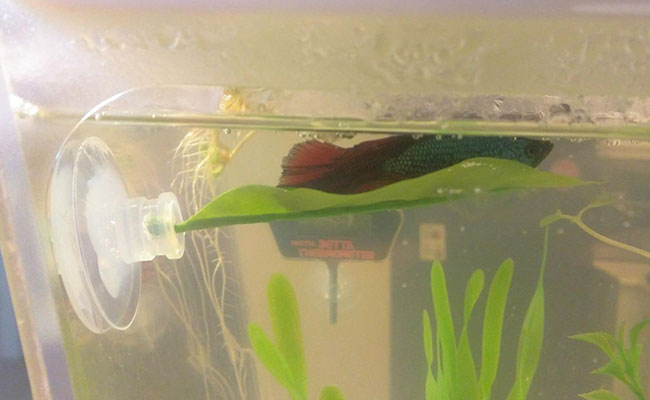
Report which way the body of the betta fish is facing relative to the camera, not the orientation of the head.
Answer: to the viewer's right
